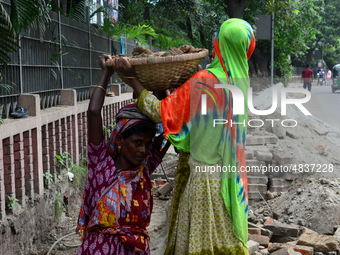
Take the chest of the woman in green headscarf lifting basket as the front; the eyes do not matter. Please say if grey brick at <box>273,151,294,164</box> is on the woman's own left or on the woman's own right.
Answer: on the woman's own right

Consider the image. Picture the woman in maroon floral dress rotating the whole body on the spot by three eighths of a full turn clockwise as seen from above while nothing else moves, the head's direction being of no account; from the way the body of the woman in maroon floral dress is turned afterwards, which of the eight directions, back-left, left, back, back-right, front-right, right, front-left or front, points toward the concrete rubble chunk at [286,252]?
back-right

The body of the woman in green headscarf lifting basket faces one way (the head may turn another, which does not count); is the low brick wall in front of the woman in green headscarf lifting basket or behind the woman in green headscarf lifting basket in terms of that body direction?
in front

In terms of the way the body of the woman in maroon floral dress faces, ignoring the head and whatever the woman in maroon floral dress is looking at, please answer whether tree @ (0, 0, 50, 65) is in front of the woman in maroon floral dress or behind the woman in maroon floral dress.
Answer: behind

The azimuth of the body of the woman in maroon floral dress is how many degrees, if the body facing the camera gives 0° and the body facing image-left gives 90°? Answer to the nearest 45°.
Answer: approximately 315°

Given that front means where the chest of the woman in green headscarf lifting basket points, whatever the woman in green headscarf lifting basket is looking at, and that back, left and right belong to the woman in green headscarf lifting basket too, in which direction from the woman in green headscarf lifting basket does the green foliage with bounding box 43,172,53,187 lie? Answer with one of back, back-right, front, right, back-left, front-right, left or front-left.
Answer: front

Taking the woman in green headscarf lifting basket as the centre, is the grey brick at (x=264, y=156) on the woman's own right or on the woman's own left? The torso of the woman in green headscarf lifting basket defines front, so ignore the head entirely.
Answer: on the woman's own right

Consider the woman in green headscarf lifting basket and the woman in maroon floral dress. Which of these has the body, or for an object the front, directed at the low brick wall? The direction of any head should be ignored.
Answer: the woman in green headscarf lifting basket

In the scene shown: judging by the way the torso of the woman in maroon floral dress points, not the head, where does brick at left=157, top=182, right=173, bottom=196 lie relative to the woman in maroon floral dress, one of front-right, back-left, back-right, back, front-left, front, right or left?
back-left
